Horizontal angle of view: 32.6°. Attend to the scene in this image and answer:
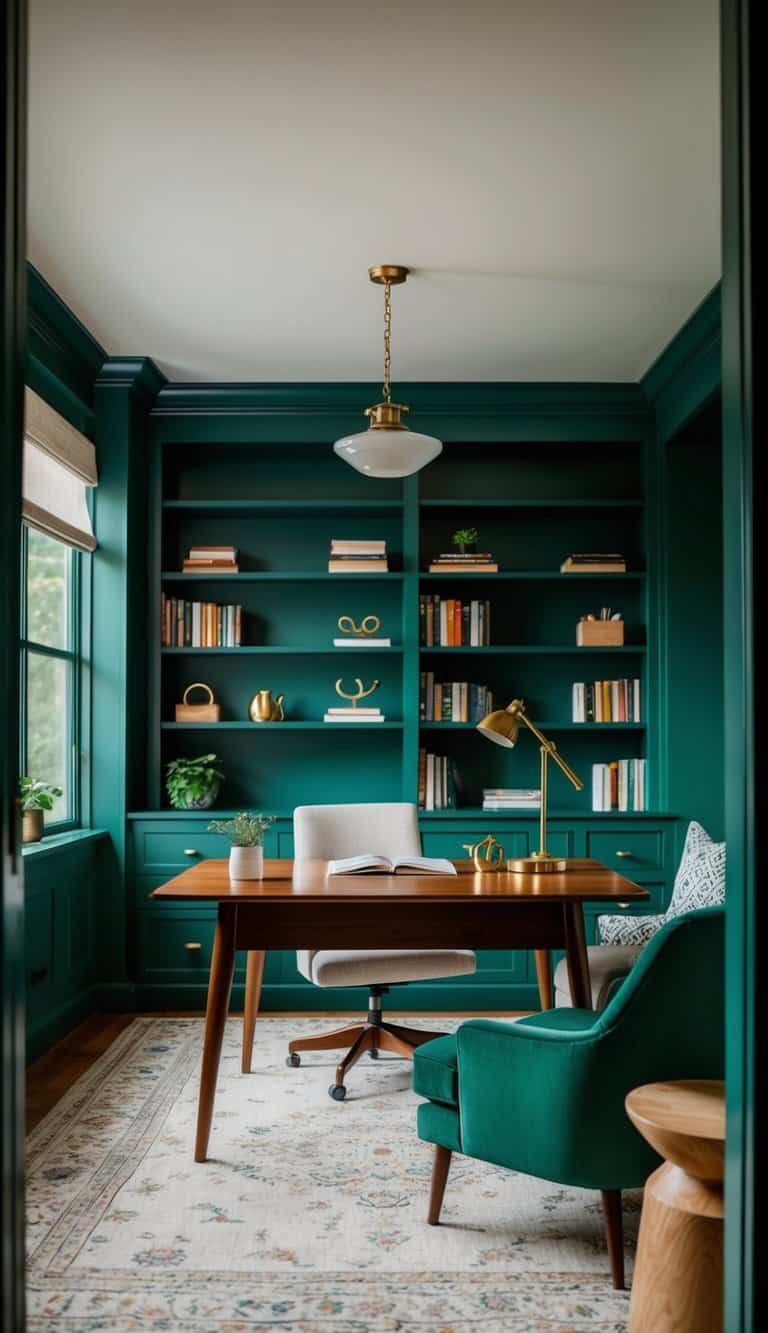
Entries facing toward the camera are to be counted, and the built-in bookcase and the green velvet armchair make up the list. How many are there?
1

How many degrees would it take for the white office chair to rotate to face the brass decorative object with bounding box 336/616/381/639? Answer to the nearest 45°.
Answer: approximately 135° to its left

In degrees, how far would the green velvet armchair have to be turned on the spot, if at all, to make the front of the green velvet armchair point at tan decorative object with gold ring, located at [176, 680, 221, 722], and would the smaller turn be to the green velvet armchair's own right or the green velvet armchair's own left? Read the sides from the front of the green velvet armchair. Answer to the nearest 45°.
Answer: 0° — it already faces it

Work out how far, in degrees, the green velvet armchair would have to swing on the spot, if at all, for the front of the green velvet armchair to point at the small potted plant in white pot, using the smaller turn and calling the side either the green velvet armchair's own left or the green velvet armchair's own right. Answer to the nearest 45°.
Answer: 0° — it already faces it

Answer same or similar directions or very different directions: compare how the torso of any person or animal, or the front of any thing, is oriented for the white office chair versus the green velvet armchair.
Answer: very different directions

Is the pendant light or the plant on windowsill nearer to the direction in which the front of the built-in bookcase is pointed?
the pendant light

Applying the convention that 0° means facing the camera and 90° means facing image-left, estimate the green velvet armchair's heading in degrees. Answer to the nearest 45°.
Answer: approximately 135°

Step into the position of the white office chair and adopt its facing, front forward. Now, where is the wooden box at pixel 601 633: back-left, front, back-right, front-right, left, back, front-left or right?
left

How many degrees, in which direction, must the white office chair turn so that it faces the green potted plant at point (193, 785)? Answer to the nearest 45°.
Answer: approximately 180°
